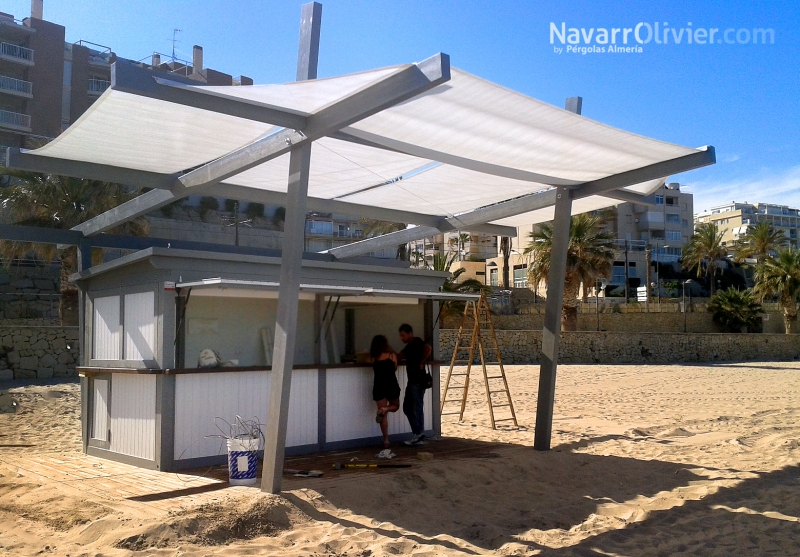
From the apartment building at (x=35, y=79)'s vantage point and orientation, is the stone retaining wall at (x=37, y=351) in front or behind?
in front

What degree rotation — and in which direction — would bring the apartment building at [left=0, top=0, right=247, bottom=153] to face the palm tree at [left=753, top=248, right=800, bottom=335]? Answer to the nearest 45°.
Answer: approximately 45° to its left

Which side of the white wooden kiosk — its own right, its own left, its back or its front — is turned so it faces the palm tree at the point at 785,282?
left

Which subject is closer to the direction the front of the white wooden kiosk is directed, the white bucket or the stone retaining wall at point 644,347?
the white bucket

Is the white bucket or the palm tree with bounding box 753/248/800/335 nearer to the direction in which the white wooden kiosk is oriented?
the white bucket

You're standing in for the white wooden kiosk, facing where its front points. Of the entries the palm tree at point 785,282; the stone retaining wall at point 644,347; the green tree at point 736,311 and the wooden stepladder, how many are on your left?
4

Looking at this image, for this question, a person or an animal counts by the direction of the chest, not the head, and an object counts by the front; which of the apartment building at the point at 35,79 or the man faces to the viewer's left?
the man

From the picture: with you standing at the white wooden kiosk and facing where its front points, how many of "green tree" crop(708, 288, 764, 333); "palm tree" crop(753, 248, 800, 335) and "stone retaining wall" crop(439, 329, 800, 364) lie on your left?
3

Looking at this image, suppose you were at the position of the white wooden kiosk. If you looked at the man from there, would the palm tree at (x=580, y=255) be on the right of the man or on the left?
left
